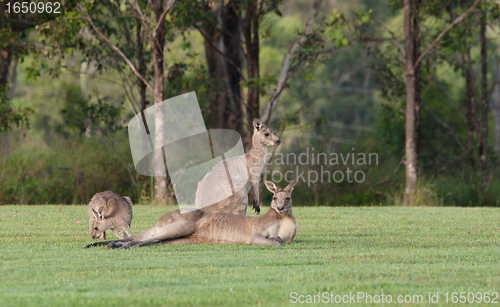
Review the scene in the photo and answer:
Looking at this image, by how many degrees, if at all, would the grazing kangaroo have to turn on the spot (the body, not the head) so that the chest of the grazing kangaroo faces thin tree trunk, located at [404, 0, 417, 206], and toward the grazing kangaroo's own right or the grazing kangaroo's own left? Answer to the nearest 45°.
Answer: approximately 180°

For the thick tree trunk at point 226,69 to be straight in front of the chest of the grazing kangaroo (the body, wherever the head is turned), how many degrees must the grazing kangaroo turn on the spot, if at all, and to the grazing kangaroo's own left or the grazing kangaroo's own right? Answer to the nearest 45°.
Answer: approximately 135° to the grazing kangaroo's own right

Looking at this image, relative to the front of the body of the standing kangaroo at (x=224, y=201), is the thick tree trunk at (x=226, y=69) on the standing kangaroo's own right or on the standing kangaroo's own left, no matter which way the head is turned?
on the standing kangaroo's own left

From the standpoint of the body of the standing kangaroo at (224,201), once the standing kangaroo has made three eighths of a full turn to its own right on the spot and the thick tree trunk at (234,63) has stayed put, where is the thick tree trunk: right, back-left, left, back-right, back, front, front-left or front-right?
back-right

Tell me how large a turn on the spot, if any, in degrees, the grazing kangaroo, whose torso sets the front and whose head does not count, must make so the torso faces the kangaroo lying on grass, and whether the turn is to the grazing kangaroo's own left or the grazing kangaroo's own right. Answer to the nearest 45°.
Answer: approximately 90° to the grazing kangaroo's own left

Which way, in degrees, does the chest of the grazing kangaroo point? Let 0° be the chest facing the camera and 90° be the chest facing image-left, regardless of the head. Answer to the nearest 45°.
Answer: approximately 45°

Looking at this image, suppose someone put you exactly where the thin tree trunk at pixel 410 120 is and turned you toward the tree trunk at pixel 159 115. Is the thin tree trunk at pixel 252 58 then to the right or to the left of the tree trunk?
right

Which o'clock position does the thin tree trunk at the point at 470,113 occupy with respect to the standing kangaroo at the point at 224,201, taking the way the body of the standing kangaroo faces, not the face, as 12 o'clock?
The thin tree trunk is roughly at 10 o'clock from the standing kangaroo.

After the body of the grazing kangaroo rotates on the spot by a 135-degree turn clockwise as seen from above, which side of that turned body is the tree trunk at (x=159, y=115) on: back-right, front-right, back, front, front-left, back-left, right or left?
front
